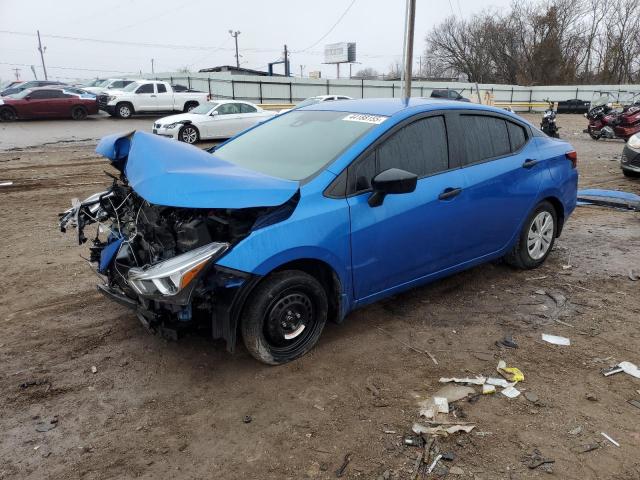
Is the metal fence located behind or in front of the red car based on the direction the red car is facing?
behind

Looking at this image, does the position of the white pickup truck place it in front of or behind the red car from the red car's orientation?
behind

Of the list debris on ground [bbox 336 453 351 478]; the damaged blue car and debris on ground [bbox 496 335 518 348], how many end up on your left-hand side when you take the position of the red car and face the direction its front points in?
3

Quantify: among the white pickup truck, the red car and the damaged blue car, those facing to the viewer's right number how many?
0

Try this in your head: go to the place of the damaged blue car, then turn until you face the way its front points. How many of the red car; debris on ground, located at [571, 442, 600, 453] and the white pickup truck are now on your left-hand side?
1

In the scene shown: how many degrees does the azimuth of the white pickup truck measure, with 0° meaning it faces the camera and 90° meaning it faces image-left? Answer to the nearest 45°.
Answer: approximately 45°

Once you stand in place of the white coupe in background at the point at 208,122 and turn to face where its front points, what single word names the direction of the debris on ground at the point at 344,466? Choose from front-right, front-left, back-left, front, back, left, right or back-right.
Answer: front-left

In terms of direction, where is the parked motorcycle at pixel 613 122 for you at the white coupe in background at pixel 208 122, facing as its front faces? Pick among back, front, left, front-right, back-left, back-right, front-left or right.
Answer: back-left

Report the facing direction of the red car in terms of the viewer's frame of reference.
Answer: facing to the left of the viewer

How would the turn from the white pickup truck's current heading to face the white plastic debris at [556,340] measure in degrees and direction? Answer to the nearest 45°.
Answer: approximately 45° to its left

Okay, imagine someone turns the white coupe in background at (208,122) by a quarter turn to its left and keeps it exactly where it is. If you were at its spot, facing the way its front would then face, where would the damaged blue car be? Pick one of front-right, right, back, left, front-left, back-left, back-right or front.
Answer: front-right

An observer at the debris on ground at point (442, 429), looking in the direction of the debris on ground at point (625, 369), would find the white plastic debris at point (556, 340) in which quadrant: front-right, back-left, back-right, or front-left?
front-left

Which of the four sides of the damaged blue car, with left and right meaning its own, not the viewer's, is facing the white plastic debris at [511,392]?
left

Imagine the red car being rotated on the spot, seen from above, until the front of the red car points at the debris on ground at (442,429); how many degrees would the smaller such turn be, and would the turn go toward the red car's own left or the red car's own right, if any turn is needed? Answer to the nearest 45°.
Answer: approximately 90° to the red car's own left

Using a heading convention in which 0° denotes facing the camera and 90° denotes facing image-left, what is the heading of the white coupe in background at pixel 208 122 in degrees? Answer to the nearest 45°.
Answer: approximately 45°

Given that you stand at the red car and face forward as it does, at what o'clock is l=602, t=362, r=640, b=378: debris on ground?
The debris on ground is roughly at 9 o'clock from the red car.

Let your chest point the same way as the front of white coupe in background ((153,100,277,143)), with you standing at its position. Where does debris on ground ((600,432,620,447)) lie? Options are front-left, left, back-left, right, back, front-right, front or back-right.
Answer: front-left

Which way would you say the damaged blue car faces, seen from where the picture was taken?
facing the viewer and to the left of the viewer

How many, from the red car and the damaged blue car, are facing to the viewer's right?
0

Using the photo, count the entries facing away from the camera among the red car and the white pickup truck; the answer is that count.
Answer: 0
